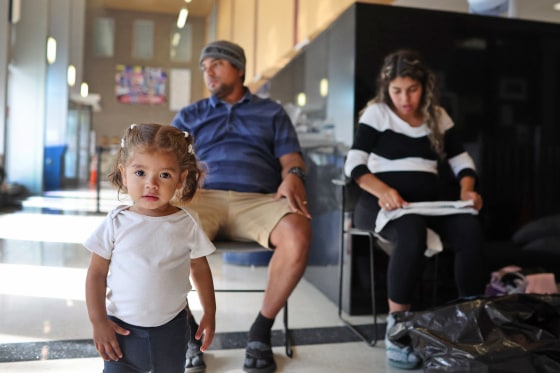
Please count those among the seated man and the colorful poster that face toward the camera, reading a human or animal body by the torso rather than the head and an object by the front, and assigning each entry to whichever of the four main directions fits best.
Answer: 2

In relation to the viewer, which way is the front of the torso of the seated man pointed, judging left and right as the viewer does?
facing the viewer

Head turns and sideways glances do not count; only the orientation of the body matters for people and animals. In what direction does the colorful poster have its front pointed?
toward the camera
